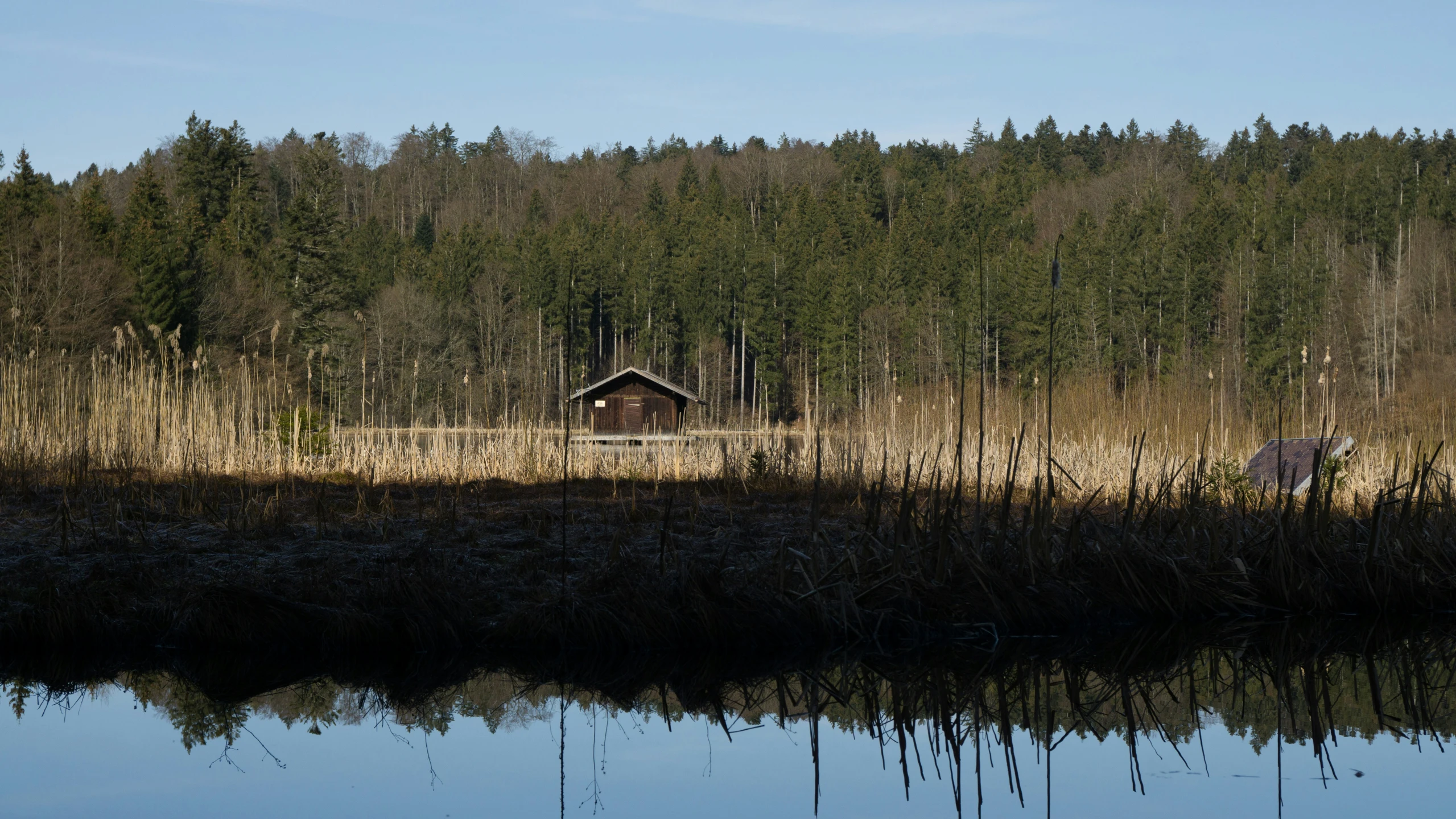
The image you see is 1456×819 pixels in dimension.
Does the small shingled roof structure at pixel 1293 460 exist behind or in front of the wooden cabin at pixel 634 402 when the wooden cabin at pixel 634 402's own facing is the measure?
in front

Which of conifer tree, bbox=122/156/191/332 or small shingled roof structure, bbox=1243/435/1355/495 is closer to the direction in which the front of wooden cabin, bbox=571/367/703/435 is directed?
the small shingled roof structure

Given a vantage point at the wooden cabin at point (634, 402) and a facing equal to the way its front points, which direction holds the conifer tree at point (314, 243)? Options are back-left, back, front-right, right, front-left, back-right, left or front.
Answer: back-right

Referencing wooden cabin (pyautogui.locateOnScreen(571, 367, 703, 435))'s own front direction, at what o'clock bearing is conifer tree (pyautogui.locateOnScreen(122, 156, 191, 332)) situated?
The conifer tree is roughly at 4 o'clock from the wooden cabin.

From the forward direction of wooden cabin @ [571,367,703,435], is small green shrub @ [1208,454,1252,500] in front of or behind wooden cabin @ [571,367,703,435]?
in front

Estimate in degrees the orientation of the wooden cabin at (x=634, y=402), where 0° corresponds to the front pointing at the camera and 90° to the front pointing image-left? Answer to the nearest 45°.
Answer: approximately 0°
